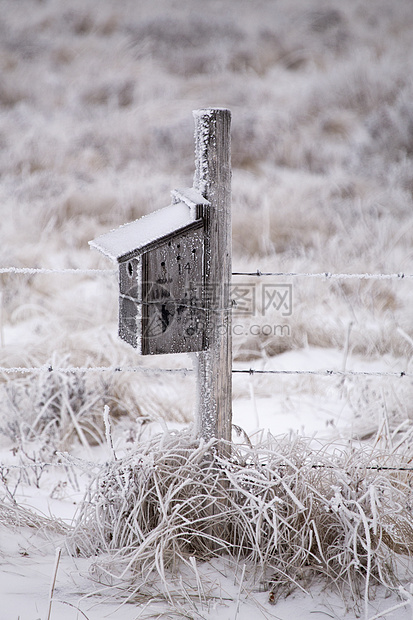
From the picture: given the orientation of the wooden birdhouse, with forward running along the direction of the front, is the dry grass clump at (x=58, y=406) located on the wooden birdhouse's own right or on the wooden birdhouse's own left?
on the wooden birdhouse's own right
